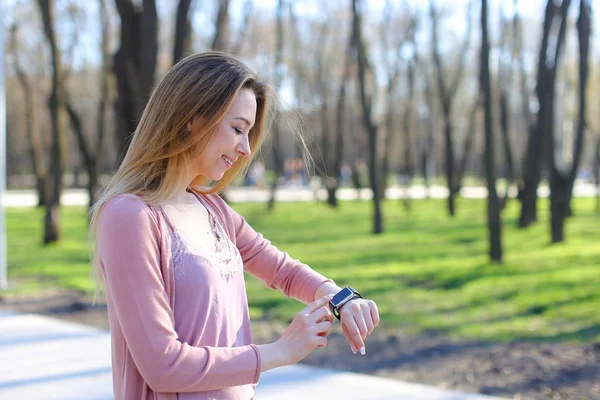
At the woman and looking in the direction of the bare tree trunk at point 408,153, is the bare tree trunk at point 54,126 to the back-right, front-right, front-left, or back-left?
front-left

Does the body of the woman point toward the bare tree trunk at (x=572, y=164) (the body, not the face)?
no

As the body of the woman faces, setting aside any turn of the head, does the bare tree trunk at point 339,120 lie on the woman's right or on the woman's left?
on the woman's left

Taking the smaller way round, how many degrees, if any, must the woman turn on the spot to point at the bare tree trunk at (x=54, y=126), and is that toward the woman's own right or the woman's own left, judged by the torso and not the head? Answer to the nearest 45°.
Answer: approximately 135° to the woman's own left

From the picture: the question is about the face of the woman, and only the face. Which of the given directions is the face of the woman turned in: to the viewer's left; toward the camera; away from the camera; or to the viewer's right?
to the viewer's right

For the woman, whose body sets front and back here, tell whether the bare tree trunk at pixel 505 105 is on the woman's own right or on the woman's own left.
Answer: on the woman's own left

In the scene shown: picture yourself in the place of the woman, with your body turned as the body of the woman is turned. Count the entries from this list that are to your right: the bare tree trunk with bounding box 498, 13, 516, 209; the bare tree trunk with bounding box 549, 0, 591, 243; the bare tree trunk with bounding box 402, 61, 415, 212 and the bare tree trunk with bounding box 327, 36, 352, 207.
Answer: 0

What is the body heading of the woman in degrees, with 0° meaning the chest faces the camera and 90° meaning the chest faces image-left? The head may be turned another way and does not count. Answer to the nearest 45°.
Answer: approximately 315°

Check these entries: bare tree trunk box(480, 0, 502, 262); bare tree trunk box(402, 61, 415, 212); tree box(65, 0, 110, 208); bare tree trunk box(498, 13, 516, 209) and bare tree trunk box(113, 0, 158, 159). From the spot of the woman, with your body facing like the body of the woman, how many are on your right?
0

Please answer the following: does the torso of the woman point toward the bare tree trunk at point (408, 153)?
no

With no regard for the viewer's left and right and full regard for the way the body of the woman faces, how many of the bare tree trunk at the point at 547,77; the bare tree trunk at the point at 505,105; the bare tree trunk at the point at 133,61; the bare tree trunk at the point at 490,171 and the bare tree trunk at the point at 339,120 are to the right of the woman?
0

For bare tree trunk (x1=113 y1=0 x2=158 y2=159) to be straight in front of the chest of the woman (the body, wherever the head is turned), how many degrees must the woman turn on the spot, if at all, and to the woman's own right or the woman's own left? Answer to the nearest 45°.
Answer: approximately 135° to the woman's own left

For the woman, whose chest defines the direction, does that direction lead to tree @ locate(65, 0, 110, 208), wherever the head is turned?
no
